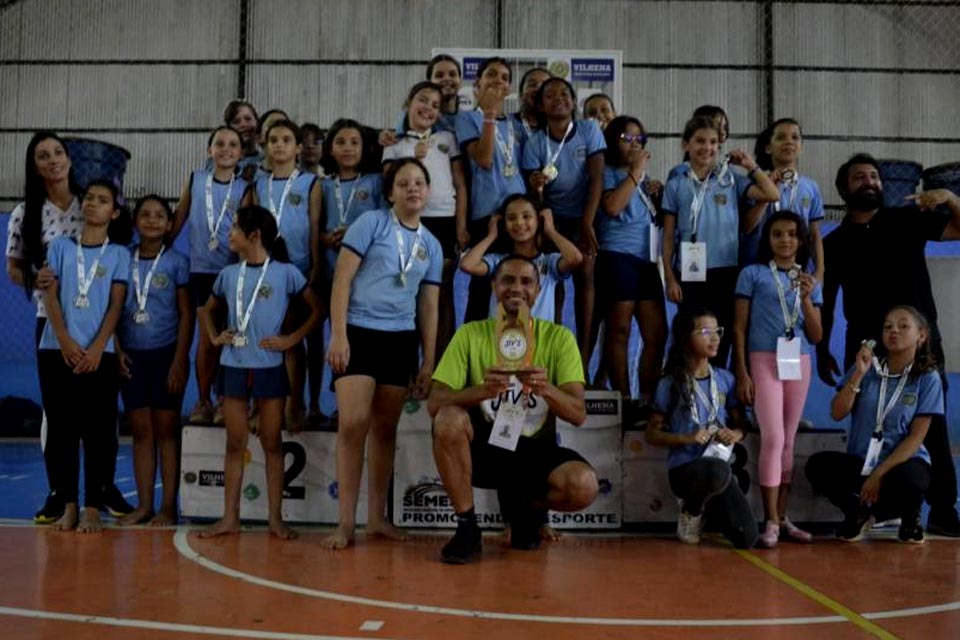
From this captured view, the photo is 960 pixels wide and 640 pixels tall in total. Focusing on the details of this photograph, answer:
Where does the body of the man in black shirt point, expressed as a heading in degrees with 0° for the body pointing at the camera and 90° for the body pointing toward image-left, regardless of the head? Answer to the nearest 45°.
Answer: approximately 0°
